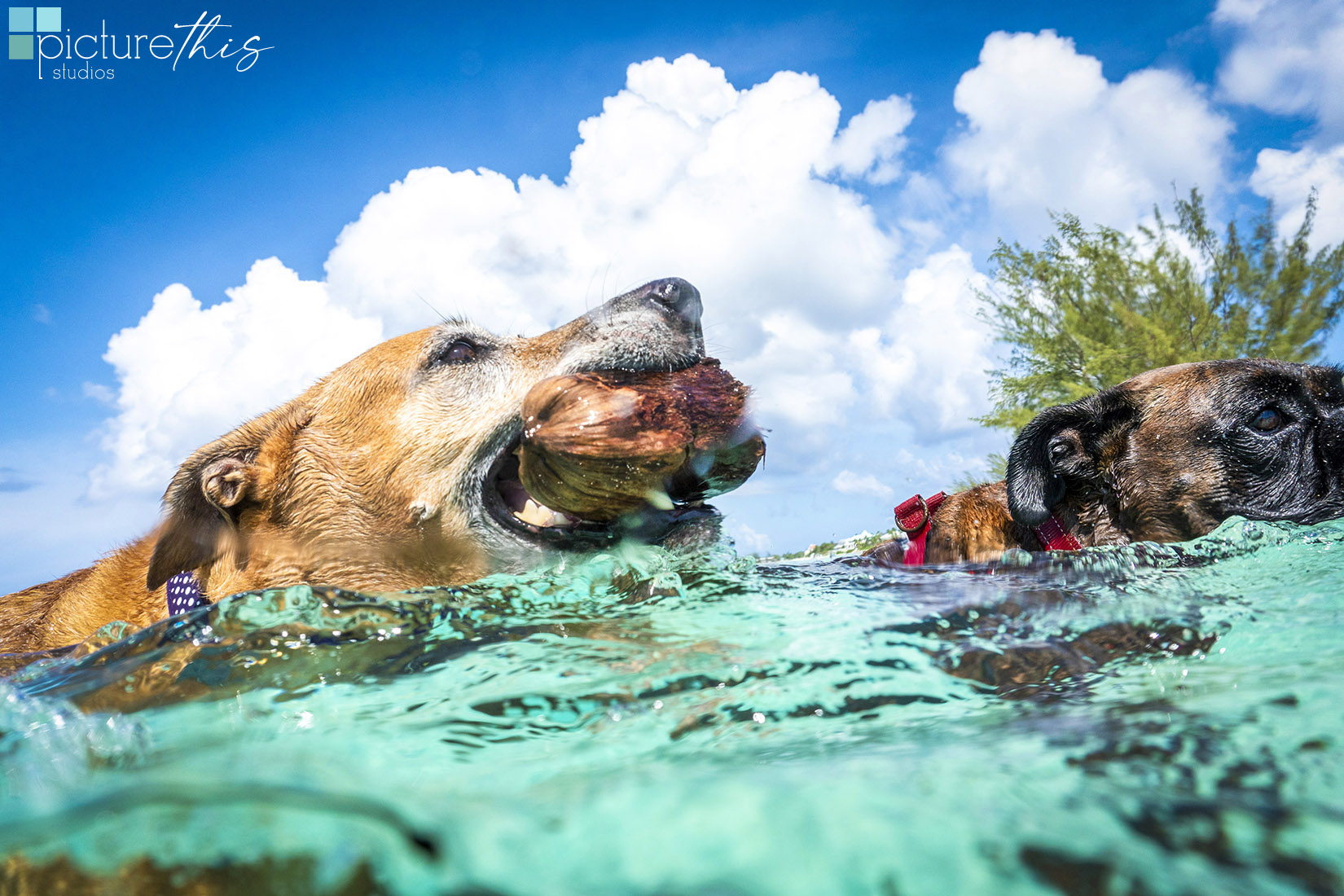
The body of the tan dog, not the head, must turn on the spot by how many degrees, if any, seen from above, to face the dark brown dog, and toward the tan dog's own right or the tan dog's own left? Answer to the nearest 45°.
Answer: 0° — it already faces it

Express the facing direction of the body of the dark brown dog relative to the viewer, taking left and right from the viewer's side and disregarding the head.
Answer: facing to the right of the viewer

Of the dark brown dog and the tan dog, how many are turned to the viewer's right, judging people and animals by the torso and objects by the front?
2

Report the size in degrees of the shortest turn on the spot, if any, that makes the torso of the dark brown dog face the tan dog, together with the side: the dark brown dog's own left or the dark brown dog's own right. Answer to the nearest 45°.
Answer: approximately 135° to the dark brown dog's own right

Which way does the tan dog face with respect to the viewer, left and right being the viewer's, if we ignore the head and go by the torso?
facing to the right of the viewer
